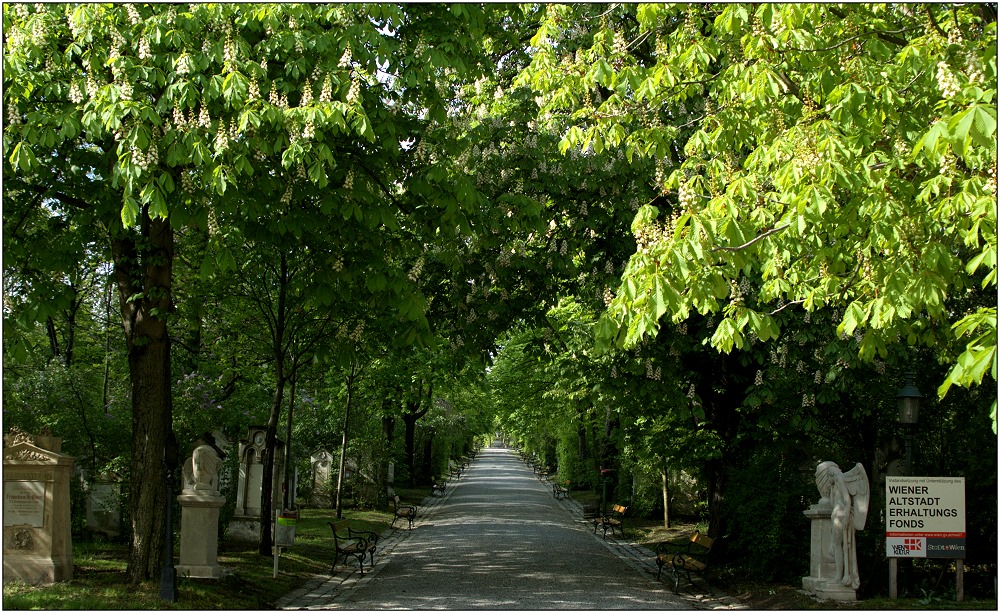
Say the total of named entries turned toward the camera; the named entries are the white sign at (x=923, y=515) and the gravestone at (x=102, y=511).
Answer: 2

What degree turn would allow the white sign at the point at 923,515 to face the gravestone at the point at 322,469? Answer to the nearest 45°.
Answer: approximately 135° to its right

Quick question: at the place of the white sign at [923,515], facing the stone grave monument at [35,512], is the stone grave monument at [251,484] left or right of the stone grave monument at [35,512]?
right

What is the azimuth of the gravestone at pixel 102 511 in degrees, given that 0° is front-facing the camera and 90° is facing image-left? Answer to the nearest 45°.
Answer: approximately 0°

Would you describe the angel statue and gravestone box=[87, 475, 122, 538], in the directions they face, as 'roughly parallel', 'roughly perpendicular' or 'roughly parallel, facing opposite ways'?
roughly perpendicular

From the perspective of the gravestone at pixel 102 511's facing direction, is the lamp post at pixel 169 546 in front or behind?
in front

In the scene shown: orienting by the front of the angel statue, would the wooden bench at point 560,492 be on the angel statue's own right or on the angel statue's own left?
on the angel statue's own right

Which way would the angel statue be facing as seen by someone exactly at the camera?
facing the viewer and to the left of the viewer

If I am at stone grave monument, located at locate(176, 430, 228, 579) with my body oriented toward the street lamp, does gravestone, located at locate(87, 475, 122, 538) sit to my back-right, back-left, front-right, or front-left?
back-left

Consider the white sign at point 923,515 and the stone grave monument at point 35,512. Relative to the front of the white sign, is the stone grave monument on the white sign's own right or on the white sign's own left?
on the white sign's own right
